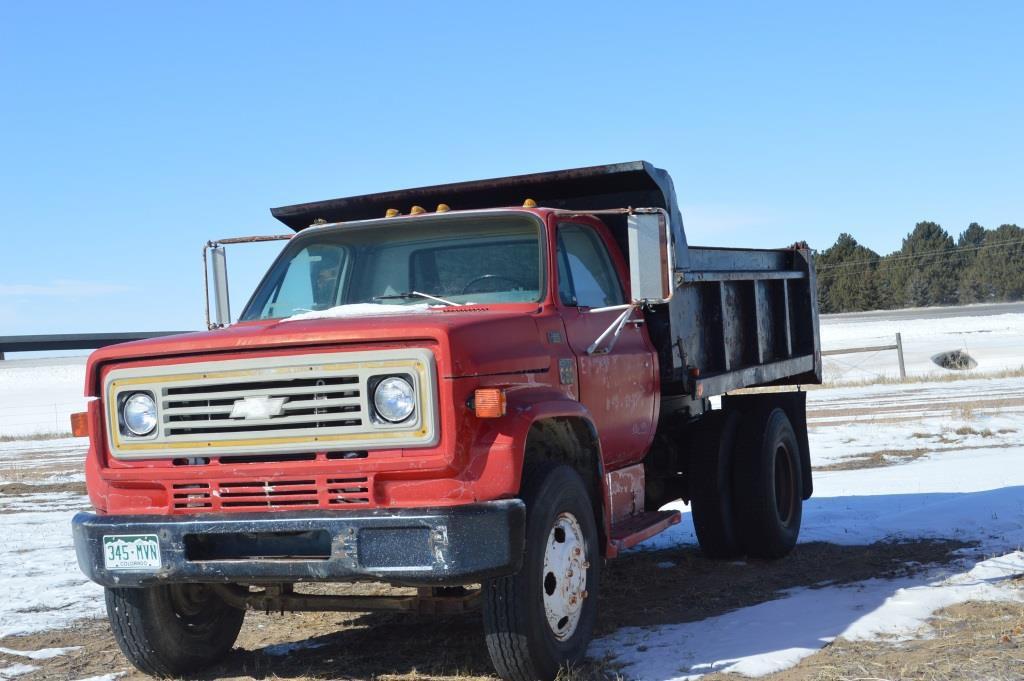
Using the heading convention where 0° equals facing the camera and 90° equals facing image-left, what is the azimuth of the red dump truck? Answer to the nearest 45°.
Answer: approximately 45°
